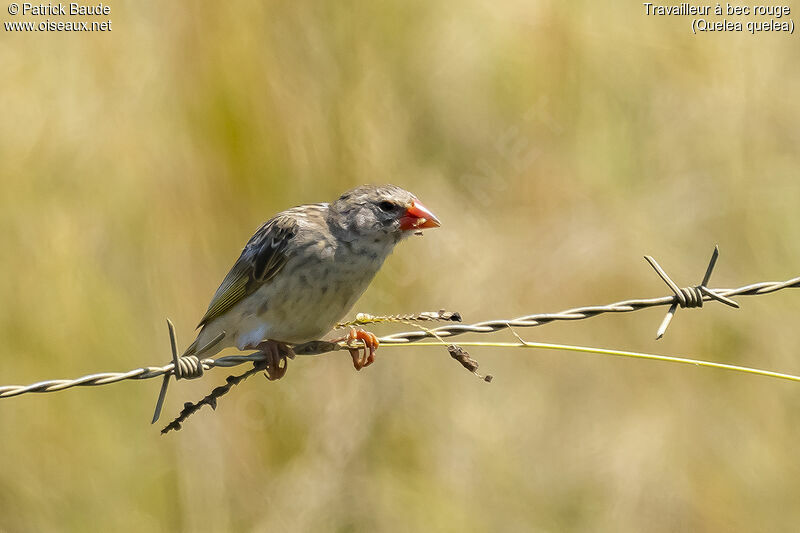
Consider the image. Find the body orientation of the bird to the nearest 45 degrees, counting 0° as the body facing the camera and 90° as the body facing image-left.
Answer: approximately 270°
